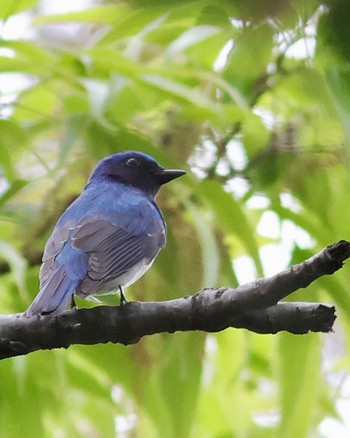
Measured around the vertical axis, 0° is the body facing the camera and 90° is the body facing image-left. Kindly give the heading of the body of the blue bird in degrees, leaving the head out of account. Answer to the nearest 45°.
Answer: approximately 225°
